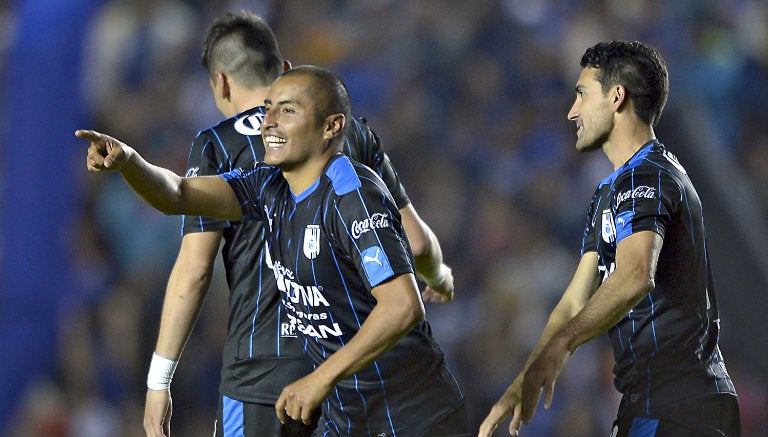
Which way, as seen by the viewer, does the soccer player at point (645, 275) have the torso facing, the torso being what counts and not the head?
to the viewer's left

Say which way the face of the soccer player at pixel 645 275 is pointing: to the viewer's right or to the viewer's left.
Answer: to the viewer's left

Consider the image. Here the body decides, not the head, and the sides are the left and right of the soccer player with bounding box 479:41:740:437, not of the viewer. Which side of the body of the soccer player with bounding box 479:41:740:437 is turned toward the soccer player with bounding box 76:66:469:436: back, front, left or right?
front

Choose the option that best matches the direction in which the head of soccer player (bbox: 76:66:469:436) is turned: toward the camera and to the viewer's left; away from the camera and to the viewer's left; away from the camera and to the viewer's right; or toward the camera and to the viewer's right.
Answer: toward the camera and to the viewer's left

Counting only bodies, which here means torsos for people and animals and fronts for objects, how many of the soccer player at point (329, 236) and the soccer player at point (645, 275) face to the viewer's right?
0

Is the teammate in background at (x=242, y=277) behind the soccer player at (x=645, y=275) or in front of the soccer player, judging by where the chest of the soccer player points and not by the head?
in front

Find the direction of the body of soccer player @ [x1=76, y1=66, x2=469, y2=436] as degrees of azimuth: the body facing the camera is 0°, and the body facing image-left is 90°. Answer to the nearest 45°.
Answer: approximately 45°
